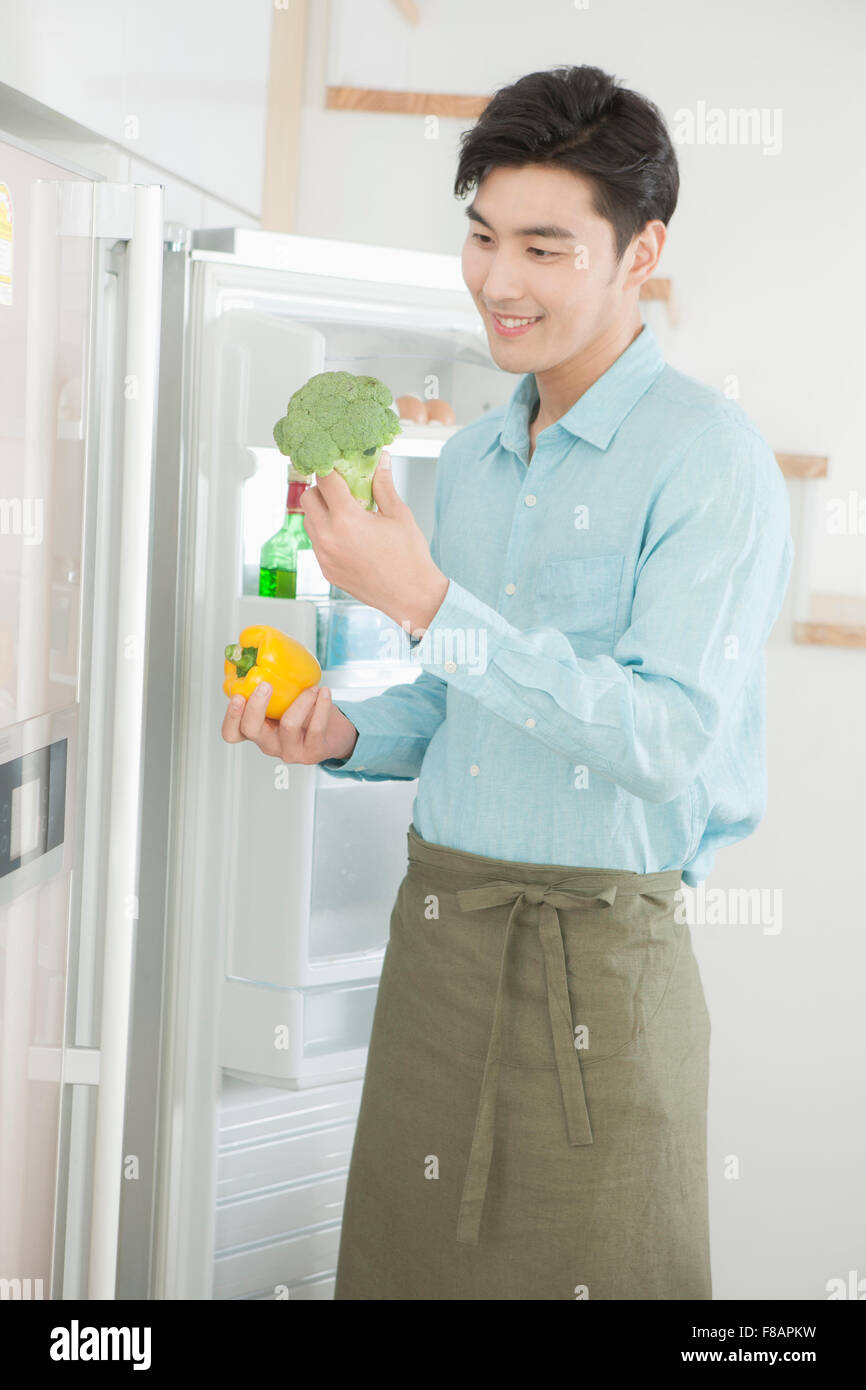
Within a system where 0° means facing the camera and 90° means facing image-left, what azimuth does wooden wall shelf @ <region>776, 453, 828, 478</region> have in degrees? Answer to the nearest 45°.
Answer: approximately 0°

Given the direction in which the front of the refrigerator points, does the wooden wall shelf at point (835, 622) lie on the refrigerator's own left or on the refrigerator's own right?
on the refrigerator's own left

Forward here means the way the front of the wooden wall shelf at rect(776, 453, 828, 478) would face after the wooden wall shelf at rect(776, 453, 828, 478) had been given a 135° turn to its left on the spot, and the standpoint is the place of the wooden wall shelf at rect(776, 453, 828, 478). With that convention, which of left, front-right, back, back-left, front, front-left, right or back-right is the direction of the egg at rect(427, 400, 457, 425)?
back

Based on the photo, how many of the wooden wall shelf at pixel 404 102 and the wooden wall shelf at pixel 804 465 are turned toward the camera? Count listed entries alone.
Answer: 2

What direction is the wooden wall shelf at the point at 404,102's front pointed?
toward the camera

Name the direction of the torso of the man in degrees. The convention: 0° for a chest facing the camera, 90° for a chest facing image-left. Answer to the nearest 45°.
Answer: approximately 45°

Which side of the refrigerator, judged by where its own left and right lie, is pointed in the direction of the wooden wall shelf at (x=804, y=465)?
left

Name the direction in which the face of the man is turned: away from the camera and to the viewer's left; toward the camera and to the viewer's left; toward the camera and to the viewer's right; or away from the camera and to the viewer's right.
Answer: toward the camera and to the viewer's left

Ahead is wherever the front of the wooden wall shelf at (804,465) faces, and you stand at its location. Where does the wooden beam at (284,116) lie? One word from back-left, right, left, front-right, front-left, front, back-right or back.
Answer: right
